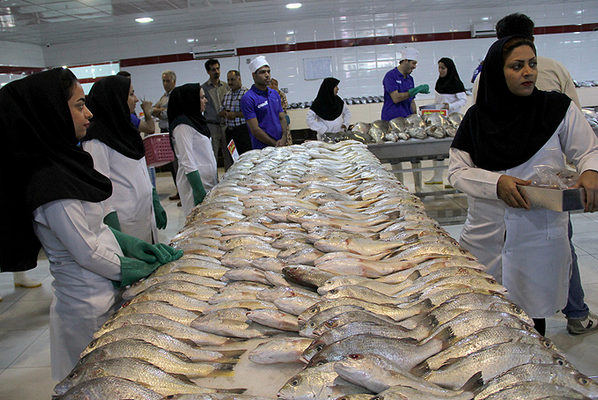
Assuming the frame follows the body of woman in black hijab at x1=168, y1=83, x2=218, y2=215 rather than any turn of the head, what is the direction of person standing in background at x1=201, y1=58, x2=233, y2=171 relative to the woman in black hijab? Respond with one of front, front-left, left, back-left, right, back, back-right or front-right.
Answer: left

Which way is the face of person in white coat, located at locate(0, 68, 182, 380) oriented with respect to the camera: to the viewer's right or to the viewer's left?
to the viewer's right

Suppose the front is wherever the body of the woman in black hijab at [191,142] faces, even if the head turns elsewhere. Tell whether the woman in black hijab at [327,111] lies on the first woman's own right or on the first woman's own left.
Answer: on the first woman's own left

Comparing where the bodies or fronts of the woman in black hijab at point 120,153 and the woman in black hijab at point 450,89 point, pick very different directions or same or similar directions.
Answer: very different directions

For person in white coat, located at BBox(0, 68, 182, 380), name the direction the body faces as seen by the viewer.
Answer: to the viewer's right

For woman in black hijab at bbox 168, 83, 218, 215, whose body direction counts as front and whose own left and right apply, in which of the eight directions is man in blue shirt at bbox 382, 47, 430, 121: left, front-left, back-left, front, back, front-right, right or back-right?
front-left

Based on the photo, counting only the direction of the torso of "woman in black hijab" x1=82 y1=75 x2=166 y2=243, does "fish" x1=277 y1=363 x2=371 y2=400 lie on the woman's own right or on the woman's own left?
on the woman's own right

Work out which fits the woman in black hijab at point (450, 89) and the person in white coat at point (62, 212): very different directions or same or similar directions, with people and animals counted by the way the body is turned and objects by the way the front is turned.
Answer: very different directions

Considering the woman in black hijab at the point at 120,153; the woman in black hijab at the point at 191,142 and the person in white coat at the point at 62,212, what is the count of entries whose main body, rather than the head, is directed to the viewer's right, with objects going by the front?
3

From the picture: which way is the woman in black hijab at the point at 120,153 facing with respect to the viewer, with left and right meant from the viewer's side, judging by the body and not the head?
facing to the right of the viewer

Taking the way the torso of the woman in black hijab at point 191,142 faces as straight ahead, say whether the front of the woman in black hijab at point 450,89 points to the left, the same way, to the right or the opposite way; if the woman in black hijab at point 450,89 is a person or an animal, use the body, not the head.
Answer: the opposite way

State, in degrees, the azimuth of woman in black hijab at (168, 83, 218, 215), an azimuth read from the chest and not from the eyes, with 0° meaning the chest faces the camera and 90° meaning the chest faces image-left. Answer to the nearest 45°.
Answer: approximately 270°

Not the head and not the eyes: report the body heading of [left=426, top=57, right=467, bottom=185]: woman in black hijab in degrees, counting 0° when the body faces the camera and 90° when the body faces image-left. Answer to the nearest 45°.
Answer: approximately 45°

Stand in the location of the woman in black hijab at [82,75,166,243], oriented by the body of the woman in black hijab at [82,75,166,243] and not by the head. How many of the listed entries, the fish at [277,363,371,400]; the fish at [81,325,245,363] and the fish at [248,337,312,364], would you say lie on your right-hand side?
3

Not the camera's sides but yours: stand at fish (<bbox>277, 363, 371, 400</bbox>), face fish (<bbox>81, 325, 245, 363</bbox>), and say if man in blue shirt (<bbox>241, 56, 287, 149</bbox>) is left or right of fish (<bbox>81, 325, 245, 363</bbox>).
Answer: right

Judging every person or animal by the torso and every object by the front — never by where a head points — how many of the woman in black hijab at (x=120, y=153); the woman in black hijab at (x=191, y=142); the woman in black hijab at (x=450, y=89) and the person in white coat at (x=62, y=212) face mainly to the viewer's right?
3

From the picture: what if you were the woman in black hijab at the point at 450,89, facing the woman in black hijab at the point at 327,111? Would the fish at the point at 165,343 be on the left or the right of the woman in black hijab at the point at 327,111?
left
